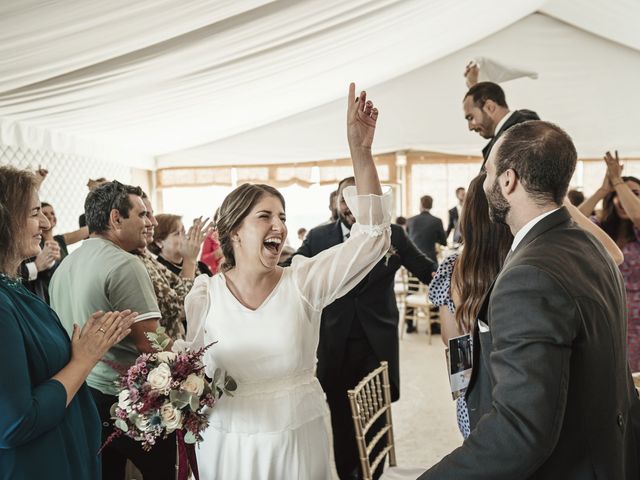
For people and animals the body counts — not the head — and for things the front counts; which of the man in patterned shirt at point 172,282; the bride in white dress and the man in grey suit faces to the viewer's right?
the man in patterned shirt

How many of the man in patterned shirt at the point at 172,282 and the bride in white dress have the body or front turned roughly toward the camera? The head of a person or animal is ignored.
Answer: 1

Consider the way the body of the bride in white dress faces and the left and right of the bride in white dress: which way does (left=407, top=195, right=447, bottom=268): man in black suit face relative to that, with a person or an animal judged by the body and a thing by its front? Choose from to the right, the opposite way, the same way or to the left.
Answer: the opposite way

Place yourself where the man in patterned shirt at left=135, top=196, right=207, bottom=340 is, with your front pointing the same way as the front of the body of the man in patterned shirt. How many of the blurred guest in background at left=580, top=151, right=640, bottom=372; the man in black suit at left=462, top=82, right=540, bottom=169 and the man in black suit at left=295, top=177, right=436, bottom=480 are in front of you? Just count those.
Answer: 3

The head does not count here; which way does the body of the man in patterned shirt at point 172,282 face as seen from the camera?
to the viewer's right

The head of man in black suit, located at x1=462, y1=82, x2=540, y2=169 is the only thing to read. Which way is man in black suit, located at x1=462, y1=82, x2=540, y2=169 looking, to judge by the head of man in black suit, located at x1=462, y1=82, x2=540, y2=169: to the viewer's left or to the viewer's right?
to the viewer's left

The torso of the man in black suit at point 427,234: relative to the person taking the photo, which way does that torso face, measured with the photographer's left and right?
facing away from the viewer

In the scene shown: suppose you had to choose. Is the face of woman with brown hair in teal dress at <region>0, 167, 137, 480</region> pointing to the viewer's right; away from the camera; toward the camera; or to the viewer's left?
to the viewer's right

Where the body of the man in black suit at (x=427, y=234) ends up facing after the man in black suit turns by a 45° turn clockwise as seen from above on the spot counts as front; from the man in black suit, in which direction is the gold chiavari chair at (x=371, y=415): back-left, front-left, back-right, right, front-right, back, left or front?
back-right

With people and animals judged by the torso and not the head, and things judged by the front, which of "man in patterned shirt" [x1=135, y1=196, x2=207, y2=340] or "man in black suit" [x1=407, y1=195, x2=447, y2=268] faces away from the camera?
the man in black suit

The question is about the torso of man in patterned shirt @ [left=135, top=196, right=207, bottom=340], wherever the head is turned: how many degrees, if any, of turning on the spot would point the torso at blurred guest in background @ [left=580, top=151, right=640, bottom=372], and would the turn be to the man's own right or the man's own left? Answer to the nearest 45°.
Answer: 0° — they already face them

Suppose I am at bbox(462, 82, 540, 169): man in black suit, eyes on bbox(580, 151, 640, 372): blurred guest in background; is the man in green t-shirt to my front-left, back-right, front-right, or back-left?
back-right

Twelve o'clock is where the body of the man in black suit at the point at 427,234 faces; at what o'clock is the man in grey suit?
The man in grey suit is roughly at 6 o'clock from the man in black suit.
